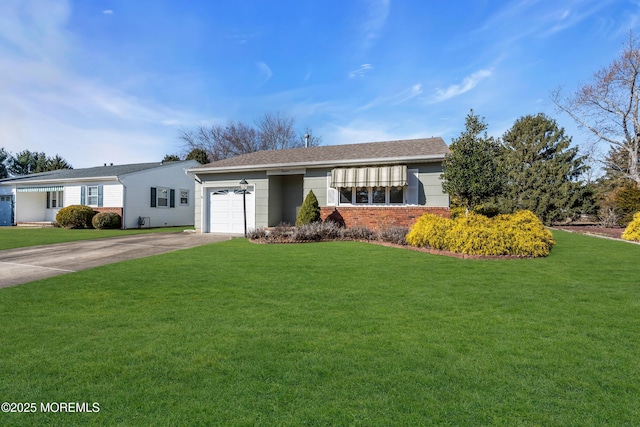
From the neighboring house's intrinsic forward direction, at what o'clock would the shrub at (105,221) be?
The shrub is roughly at 11 o'clock from the neighboring house.

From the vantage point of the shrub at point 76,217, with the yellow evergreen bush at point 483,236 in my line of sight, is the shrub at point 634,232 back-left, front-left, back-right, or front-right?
front-left

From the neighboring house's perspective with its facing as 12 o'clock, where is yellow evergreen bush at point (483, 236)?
The yellow evergreen bush is roughly at 10 o'clock from the neighboring house.

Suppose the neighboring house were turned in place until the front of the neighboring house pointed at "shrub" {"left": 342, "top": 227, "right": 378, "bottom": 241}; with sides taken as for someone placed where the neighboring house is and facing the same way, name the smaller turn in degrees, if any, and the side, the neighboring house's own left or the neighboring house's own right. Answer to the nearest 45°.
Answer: approximately 45° to the neighboring house's own left

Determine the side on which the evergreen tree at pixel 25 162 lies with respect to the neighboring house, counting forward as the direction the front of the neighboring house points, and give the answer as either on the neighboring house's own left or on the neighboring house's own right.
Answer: on the neighboring house's own right

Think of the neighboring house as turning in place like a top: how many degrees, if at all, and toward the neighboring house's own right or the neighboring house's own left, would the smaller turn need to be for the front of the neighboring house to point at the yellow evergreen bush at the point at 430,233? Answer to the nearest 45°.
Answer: approximately 45° to the neighboring house's own left

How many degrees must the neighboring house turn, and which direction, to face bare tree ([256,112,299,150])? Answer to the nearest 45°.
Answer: approximately 180°

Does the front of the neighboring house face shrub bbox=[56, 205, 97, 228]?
yes

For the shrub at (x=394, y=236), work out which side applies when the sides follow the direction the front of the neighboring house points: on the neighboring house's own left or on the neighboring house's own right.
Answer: on the neighboring house's own left

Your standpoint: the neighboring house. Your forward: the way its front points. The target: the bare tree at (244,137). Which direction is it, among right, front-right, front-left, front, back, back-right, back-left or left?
back

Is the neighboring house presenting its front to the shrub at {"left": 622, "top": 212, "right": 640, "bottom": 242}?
no

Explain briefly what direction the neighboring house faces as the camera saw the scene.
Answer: facing the viewer and to the left of the viewer

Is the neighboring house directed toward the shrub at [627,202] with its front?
no

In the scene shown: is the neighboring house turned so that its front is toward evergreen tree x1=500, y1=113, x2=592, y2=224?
no
